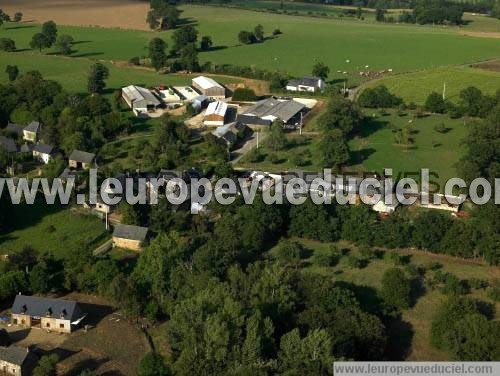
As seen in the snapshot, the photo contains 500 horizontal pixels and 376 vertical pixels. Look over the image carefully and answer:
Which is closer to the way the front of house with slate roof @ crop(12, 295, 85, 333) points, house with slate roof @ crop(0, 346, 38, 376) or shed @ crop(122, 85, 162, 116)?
the house with slate roof

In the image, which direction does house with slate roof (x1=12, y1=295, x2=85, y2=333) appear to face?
toward the camera

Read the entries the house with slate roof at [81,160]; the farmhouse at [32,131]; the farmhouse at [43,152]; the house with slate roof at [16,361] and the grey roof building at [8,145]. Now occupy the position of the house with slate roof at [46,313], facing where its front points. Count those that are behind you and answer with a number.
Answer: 4

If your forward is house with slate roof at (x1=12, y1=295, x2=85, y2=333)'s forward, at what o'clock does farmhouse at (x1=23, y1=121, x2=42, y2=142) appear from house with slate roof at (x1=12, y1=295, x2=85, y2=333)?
The farmhouse is roughly at 6 o'clock from the house with slate roof.

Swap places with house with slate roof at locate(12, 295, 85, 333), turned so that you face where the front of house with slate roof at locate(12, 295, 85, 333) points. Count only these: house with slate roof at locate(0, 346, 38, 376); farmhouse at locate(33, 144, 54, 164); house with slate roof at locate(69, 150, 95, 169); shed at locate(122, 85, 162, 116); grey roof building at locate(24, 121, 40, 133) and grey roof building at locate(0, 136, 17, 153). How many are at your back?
5

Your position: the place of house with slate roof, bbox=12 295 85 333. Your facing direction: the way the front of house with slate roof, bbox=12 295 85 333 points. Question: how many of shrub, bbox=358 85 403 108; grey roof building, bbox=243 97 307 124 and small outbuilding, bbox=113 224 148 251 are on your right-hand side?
0

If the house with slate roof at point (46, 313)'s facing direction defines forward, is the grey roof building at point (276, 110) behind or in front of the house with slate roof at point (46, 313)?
behind

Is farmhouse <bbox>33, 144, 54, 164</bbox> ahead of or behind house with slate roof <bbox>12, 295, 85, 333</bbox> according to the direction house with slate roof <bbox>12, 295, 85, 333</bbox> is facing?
behind

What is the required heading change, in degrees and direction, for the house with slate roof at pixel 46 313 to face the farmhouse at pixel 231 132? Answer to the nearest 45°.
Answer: approximately 135° to its left

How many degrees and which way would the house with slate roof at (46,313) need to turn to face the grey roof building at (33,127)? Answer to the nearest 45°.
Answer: approximately 180°

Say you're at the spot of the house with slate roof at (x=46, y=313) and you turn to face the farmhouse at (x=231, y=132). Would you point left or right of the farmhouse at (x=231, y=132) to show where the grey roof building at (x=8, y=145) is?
left

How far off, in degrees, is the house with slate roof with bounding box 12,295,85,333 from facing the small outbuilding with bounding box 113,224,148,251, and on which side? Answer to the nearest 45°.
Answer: approximately 135° to its left

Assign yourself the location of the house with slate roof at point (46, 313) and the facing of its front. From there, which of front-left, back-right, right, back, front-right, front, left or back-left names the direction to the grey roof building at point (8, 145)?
back

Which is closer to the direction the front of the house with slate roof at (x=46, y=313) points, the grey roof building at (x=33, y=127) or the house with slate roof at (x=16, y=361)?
the house with slate roof

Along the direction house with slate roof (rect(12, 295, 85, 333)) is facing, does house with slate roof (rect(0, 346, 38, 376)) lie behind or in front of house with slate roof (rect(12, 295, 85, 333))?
in front

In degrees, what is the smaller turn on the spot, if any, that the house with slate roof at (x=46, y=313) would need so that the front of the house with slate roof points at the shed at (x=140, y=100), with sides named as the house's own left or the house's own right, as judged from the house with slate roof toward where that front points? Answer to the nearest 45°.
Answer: approximately 180°

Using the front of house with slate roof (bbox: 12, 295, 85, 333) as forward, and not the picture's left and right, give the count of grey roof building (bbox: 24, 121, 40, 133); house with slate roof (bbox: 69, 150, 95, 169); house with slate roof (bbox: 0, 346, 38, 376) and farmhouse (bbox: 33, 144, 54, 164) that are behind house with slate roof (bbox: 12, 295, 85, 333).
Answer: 3

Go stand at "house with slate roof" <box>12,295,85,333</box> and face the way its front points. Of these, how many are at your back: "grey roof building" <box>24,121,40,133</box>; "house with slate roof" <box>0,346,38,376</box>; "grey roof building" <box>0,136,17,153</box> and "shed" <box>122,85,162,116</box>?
3

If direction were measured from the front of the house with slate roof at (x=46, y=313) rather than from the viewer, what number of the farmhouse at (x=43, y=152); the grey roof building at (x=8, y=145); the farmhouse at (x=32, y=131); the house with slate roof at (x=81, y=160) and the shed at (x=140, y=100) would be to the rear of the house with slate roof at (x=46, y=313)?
5
